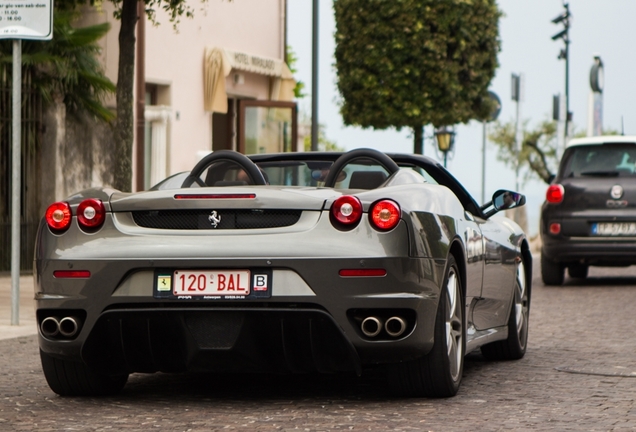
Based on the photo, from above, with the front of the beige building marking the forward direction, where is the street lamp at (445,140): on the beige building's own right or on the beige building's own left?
on the beige building's own left

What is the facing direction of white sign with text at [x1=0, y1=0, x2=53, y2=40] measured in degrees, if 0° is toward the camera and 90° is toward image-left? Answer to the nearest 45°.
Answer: approximately 0°

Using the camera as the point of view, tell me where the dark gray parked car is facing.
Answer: facing away from the viewer

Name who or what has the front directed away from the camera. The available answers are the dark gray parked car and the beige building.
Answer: the dark gray parked car

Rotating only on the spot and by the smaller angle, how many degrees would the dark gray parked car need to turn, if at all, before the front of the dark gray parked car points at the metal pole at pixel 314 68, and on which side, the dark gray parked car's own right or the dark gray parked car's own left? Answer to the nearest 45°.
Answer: approximately 45° to the dark gray parked car's own left

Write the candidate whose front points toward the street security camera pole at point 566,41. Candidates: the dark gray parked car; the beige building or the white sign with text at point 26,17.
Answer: the dark gray parked car

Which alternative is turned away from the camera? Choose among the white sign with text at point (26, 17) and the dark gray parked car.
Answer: the dark gray parked car

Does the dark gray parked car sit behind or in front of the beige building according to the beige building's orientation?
in front

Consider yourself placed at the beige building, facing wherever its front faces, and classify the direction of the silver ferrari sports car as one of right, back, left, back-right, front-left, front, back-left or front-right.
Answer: front-right

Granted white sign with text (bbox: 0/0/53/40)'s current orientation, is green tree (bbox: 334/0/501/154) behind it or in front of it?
behind

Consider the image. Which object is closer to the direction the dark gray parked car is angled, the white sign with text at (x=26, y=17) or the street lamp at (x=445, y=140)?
the street lamp

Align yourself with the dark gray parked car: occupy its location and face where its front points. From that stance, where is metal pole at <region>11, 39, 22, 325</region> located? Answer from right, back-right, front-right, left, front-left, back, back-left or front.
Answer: back-left

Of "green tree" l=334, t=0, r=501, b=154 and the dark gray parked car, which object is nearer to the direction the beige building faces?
the dark gray parked car

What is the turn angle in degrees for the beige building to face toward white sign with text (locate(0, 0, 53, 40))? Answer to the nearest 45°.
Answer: approximately 45° to its right

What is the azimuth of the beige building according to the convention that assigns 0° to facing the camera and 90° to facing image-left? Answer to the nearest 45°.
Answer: approximately 315°
